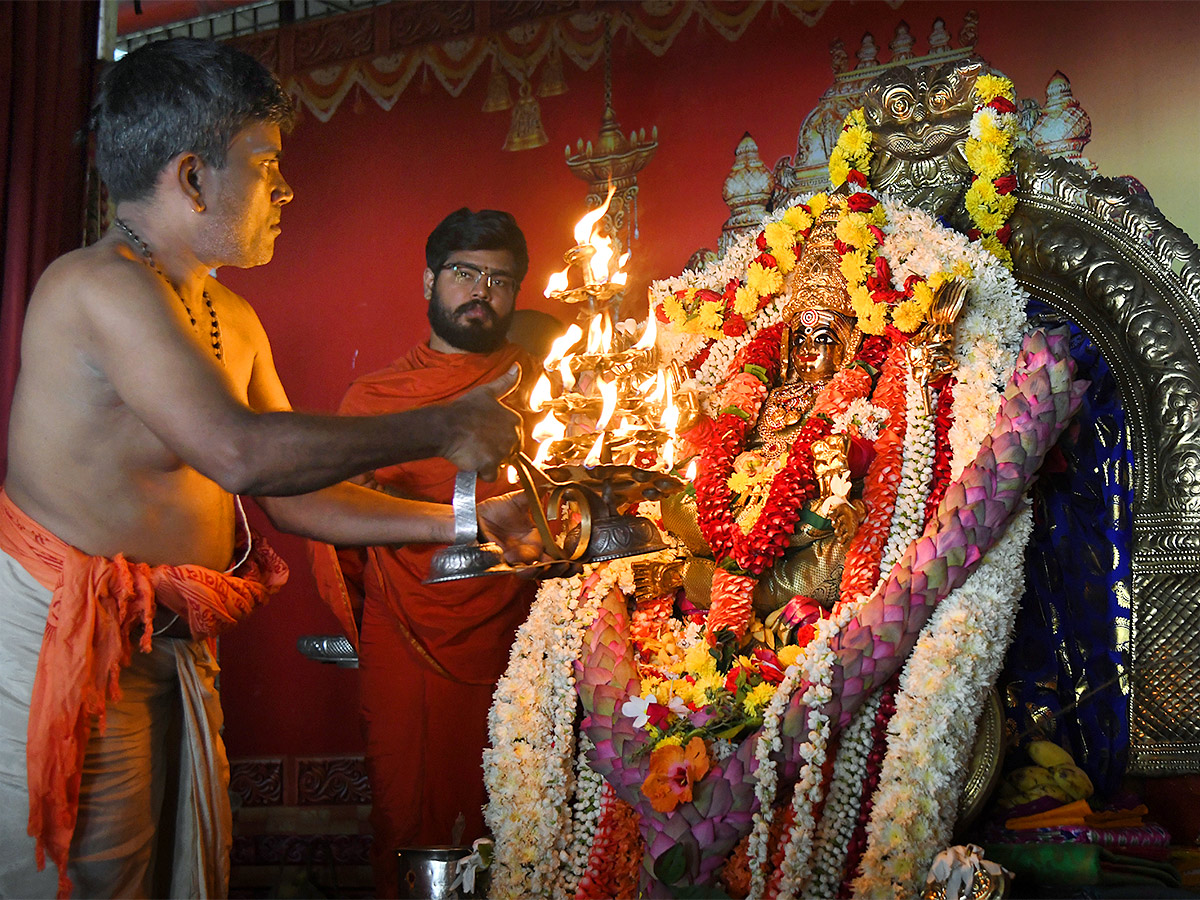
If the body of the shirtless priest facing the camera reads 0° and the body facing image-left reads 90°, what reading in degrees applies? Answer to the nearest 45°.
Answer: approximately 270°

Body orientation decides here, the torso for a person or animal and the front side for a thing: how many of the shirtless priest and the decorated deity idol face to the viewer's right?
1

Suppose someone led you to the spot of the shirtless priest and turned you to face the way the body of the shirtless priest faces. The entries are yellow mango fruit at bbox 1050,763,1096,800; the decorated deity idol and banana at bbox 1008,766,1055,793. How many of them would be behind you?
0

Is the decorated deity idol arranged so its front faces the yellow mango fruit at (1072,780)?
no

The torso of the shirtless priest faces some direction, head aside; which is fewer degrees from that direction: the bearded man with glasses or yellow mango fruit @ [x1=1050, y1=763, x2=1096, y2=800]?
the yellow mango fruit

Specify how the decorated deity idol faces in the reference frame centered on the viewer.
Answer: facing the viewer and to the left of the viewer

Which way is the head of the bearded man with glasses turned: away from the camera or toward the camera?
toward the camera

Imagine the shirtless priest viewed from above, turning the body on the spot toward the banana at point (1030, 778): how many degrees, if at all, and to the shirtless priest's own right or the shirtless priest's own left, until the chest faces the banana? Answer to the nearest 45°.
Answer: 0° — they already face it

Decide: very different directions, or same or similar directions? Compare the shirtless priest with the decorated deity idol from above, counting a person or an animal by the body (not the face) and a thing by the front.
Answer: very different directions

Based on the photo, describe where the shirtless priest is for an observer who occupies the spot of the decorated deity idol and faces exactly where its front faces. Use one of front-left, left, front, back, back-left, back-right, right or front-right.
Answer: front

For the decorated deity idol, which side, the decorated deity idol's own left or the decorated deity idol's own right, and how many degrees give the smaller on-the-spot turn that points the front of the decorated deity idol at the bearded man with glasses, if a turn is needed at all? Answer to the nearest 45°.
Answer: approximately 90° to the decorated deity idol's own right

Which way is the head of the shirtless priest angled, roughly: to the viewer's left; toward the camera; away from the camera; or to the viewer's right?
to the viewer's right
